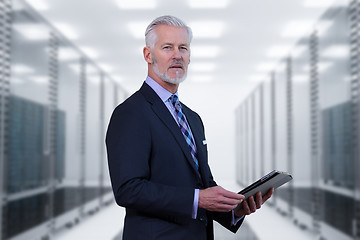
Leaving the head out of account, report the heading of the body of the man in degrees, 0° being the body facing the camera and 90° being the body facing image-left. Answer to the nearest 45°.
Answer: approximately 315°

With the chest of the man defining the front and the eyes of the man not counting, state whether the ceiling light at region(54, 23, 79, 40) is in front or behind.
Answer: behind

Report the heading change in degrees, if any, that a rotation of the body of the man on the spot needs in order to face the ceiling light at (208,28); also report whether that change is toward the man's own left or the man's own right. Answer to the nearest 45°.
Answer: approximately 135° to the man's own left

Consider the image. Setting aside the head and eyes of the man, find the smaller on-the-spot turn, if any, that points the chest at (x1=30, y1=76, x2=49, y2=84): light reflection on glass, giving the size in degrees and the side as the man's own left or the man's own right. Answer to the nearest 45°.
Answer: approximately 180°

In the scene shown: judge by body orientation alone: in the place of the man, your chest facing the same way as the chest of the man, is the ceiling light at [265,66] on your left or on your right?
on your left

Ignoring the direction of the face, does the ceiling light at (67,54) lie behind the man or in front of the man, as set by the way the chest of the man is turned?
behind

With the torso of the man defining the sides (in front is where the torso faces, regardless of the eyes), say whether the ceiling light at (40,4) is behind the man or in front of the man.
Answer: behind

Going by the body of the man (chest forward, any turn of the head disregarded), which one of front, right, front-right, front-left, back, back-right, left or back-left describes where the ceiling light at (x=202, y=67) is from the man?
back-left

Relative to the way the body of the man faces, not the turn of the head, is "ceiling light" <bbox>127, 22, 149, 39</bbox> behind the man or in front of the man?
behind

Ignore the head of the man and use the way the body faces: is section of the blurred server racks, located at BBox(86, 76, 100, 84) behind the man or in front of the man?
behind

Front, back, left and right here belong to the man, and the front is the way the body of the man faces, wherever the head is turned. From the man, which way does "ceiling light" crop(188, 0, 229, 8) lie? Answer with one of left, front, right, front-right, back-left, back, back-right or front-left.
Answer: back-left
